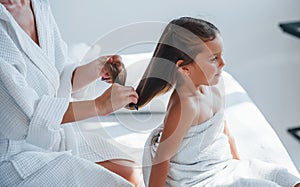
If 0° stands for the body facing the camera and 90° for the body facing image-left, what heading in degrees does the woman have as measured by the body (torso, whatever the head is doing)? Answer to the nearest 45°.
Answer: approximately 315°
